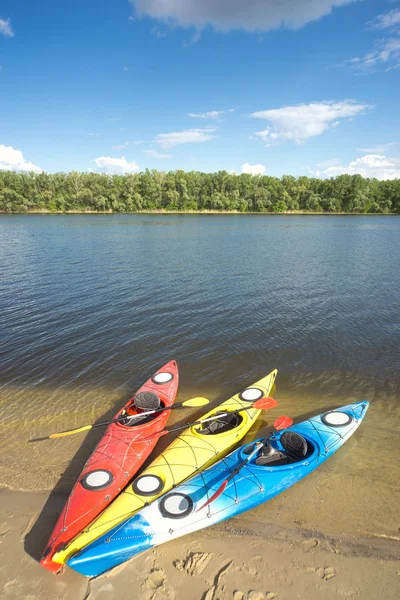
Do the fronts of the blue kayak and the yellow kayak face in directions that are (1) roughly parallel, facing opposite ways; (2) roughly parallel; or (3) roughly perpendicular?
roughly parallel

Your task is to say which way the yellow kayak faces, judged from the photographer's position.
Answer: facing the viewer and to the left of the viewer

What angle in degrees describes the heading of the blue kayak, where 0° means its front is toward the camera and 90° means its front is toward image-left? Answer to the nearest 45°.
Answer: approximately 45°
